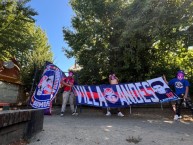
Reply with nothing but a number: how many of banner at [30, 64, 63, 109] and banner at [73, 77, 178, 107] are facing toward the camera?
2

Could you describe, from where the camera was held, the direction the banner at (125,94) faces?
facing the viewer

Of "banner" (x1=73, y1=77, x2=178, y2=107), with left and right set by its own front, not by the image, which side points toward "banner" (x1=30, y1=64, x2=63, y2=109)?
right

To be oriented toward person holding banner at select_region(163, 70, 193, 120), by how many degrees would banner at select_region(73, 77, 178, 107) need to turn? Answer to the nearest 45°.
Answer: approximately 90° to its left

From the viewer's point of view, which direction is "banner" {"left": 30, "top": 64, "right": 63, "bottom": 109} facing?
toward the camera

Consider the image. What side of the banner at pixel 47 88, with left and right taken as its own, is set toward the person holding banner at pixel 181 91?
left

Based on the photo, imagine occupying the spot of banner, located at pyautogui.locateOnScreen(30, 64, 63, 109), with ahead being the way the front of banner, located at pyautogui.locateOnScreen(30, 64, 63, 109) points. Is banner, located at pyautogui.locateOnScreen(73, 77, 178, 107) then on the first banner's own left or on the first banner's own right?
on the first banner's own left
